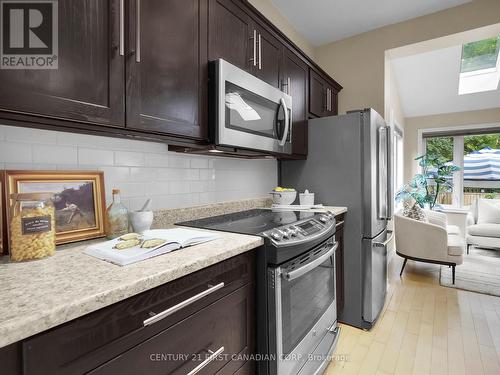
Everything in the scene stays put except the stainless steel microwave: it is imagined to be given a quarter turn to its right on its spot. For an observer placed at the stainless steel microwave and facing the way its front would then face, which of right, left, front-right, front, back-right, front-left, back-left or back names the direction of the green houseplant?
back

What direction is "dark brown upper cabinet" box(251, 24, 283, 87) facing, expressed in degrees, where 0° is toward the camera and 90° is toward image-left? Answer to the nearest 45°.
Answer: approximately 315°

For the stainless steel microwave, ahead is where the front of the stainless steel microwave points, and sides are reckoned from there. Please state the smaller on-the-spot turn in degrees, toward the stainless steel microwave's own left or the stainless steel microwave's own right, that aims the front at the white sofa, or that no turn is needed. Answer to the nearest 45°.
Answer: approximately 90° to the stainless steel microwave's own left

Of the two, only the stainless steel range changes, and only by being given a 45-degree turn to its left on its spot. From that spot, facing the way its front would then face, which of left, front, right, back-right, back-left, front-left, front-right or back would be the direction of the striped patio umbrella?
front-left

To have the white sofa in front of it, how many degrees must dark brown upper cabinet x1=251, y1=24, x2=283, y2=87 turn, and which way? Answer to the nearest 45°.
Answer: approximately 90° to its left

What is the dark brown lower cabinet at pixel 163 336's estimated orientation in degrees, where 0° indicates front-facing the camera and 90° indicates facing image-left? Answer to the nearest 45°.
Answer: approximately 315°

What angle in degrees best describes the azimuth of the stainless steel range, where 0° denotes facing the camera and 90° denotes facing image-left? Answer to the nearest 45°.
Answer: approximately 315°

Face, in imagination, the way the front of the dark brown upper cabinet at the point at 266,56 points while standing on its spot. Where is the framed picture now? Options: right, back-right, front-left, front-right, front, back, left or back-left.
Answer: right

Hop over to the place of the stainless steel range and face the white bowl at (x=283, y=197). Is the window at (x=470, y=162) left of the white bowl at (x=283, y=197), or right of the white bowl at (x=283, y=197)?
right

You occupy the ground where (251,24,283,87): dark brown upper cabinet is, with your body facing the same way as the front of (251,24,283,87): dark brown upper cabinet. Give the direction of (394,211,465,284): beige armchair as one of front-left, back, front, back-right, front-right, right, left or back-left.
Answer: left

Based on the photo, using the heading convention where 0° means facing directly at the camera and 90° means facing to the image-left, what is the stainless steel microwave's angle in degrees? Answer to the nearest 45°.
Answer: approximately 315°

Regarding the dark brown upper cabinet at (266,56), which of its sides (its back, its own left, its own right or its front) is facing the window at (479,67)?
left

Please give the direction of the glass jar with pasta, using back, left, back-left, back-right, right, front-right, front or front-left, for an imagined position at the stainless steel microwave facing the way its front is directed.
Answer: right

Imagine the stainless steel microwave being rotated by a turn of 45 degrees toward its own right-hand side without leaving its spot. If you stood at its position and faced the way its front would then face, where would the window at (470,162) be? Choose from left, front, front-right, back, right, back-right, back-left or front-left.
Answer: back-left
